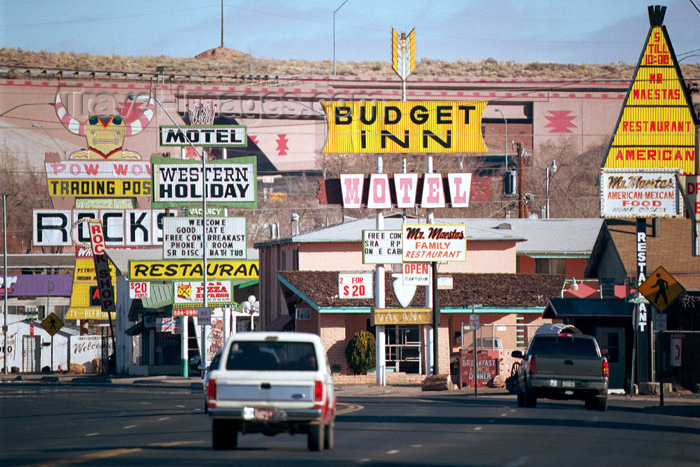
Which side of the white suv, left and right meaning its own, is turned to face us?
back

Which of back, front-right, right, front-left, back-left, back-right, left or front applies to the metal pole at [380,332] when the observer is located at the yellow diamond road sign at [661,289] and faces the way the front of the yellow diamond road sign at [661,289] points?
back-right

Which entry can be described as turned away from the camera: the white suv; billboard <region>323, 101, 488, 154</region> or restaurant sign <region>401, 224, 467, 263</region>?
the white suv

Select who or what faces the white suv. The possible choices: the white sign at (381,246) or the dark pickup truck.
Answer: the white sign

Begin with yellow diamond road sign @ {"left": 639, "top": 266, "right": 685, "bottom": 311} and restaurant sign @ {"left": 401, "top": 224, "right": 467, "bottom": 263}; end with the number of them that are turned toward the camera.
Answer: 2

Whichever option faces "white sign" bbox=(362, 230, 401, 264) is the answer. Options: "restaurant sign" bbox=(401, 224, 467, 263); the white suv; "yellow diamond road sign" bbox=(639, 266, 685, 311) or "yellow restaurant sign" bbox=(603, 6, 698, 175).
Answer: the white suv

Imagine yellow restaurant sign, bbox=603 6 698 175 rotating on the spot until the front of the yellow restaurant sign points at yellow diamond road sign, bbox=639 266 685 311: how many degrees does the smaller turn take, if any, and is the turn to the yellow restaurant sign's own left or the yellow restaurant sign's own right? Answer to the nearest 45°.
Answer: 0° — it already faces it
